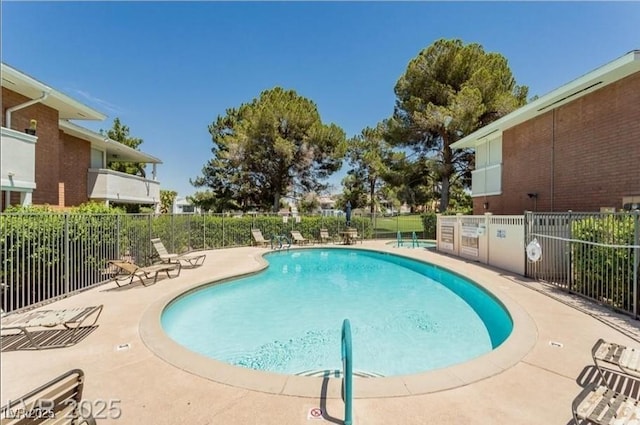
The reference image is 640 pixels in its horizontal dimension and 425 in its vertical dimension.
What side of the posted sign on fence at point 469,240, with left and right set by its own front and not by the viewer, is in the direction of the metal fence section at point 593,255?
left

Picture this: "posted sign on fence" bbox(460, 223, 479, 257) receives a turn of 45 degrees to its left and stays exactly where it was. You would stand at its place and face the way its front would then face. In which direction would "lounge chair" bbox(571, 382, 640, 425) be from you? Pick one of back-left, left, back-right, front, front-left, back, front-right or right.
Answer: front

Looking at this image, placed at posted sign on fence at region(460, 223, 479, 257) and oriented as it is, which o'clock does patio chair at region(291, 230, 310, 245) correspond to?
The patio chair is roughly at 2 o'clock from the posted sign on fence.

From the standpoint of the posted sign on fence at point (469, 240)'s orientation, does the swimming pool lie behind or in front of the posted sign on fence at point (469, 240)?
in front

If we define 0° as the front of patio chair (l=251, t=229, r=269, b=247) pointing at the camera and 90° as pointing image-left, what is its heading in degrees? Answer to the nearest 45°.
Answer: approximately 315°

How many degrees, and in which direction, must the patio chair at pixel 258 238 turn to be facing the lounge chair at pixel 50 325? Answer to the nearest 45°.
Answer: approximately 45° to its right

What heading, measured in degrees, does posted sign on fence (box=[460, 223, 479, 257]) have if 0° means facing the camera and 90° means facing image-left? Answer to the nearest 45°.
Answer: approximately 45°

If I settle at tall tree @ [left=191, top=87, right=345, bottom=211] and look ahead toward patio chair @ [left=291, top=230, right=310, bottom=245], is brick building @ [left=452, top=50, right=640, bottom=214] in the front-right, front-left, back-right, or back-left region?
front-left

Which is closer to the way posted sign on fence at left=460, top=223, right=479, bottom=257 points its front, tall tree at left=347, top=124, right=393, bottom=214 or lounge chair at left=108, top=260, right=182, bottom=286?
the lounge chair

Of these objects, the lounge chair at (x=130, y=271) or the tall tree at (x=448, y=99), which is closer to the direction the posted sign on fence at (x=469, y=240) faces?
the lounge chair

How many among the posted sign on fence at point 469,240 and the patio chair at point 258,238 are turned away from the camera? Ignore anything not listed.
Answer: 0

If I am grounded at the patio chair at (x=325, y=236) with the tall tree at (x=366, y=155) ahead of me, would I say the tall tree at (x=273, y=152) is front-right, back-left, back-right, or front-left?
front-left

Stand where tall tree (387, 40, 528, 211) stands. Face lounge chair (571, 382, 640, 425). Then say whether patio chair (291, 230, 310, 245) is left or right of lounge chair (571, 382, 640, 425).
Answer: right

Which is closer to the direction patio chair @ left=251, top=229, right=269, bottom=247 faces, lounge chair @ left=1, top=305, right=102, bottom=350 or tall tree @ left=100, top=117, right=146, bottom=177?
the lounge chair
